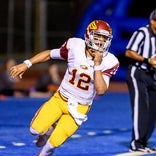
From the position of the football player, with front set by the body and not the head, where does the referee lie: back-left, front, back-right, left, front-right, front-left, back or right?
back-left

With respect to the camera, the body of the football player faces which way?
toward the camera
